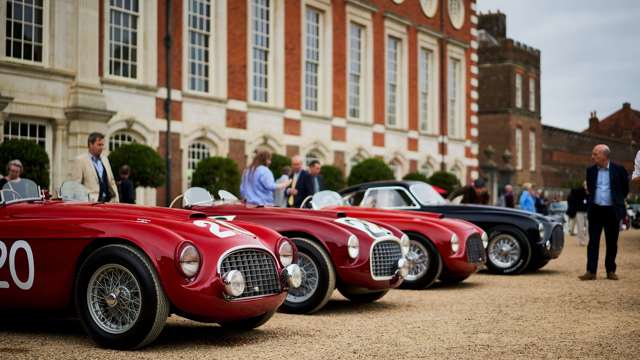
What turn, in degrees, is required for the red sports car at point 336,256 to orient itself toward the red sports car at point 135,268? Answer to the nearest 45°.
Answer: approximately 90° to its right

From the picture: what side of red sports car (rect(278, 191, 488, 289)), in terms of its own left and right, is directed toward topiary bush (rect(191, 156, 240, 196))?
back

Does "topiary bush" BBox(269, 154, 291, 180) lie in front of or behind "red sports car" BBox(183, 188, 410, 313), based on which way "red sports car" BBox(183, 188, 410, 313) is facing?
behind

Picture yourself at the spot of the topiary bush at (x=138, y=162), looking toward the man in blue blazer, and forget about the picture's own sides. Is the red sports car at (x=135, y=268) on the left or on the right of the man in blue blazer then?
right

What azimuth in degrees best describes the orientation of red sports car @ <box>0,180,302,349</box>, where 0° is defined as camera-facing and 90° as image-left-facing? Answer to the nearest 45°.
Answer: approximately 315°

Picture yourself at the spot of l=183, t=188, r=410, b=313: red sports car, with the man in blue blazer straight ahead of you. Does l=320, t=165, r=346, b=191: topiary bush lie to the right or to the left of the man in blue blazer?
left

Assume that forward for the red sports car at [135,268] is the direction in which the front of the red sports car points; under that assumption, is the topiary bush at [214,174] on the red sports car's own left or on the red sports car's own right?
on the red sports car's own left

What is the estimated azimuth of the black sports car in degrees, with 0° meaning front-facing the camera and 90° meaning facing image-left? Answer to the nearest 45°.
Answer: approximately 315°

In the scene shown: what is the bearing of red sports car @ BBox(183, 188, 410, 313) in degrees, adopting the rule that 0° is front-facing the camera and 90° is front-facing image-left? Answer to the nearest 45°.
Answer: approximately 315°

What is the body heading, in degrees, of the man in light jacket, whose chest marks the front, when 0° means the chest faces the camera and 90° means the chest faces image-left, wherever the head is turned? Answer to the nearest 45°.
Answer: approximately 315°
